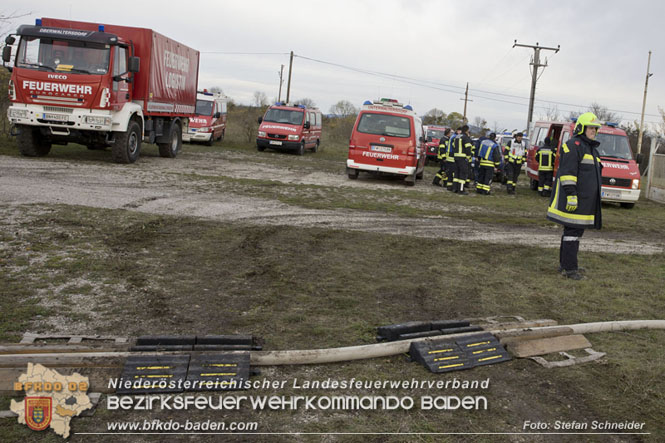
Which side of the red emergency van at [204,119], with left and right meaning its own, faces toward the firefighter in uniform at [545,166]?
left

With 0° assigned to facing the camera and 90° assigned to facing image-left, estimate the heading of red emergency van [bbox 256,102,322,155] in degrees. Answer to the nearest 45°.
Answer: approximately 45°

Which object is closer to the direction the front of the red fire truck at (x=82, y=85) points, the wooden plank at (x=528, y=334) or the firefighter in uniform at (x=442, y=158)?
the wooden plank

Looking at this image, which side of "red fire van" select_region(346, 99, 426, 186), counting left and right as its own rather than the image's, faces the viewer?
back

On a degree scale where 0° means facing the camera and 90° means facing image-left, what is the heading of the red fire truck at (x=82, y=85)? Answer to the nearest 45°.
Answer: approximately 45°

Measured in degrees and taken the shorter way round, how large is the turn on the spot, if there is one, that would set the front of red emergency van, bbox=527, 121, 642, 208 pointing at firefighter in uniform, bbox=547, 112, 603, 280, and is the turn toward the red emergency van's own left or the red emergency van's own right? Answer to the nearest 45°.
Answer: approximately 45° to the red emergency van's own right
